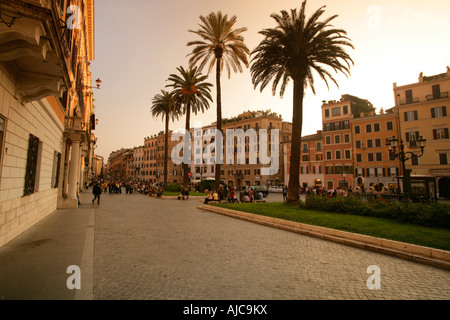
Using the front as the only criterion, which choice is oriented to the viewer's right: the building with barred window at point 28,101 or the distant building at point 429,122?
the building with barred window

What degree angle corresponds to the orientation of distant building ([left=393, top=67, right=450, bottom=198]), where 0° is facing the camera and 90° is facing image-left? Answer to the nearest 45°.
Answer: approximately 45°

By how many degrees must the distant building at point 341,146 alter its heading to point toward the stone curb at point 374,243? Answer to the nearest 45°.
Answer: approximately 45° to its left

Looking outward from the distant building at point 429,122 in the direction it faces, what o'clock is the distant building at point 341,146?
the distant building at point 341,146 is roughly at 2 o'clock from the distant building at point 429,122.

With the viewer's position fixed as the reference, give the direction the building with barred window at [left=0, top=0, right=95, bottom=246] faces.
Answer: facing to the right of the viewer

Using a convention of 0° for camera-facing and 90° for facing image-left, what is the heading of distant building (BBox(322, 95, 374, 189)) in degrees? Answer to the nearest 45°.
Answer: approximately 45°

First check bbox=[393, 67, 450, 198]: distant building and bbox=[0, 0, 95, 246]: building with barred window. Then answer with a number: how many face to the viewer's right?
1

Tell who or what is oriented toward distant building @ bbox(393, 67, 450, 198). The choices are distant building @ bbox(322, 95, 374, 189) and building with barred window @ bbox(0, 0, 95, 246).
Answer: the building with barred window

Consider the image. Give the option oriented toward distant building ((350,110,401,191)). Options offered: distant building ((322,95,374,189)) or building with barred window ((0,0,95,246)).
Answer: the building with barred window
